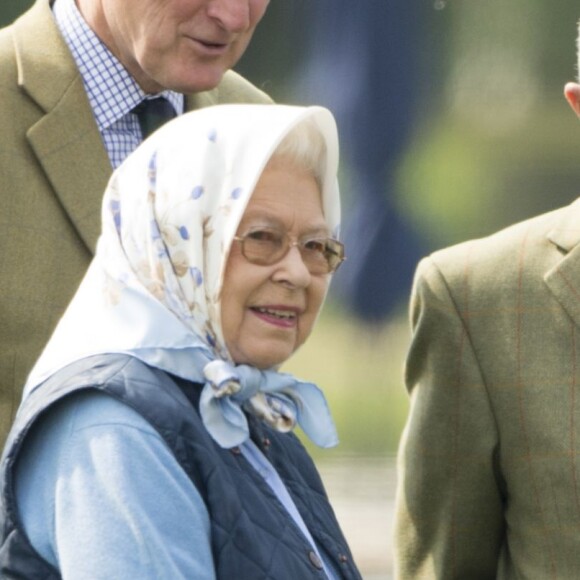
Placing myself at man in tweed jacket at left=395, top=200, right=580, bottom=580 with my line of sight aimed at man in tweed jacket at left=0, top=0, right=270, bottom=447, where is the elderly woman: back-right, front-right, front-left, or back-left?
front-left

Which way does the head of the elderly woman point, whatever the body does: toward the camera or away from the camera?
toward the camera

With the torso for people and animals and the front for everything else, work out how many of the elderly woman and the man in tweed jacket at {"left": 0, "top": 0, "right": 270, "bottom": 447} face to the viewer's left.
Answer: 0

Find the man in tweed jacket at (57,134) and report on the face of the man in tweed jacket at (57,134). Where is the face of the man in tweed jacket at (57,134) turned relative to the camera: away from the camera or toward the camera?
toward the camera

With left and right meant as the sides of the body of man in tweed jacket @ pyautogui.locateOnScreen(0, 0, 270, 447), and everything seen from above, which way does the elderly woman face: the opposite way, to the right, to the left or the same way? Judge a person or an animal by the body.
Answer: the same way

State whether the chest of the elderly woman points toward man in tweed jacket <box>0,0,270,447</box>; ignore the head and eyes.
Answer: no

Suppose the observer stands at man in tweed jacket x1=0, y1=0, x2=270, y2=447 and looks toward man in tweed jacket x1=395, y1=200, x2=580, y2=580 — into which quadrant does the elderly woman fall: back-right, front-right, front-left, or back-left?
front-right

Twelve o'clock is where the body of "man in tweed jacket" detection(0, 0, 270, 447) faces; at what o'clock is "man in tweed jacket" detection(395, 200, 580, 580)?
"man in tweed jacket" detection(395, 200, 580, 580) is roughly at 11 o'clock from "man in tweed jacket" detection(0, 0, 270, 447).

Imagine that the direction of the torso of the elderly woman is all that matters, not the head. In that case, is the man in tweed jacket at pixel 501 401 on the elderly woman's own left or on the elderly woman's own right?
on the elderly woman's own left

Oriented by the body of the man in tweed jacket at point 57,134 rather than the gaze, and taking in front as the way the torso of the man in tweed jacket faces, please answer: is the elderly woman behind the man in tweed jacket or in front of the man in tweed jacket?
in front
